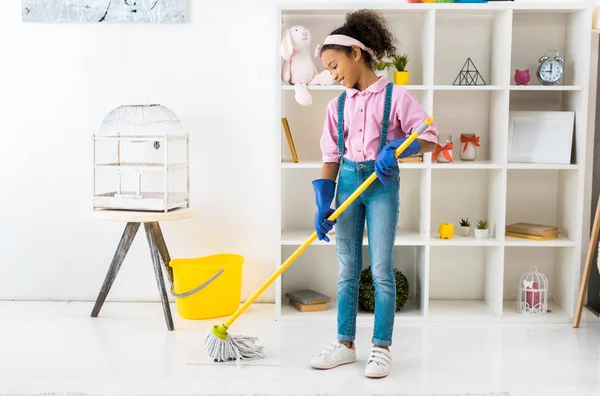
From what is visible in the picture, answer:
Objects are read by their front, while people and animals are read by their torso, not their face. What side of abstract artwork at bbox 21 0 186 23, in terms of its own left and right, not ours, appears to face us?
front

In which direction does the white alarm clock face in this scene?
toward the camera

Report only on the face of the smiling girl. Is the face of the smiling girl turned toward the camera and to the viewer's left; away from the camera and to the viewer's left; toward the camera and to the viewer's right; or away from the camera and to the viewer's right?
toward the camera and to the viewer's left

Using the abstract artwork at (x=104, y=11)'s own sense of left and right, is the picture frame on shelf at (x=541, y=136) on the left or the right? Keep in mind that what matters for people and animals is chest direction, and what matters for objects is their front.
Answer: on its left

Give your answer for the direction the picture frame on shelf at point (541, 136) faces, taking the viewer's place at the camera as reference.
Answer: facing the viewer

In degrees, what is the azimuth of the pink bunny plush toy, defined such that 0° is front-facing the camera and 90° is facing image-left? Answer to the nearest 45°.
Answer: approximately 315°

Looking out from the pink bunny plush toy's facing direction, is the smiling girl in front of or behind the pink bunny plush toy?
in front

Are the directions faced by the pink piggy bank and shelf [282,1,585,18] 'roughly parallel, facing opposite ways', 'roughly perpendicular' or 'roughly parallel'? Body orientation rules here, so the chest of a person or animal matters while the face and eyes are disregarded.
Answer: roughly parallel

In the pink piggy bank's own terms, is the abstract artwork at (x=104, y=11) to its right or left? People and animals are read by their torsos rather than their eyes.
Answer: on its right

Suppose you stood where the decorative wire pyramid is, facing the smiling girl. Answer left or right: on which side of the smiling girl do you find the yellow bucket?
right

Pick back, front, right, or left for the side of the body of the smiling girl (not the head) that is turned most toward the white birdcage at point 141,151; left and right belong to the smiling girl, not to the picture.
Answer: right

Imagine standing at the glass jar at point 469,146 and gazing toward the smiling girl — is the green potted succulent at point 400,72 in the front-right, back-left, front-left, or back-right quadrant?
front-right
